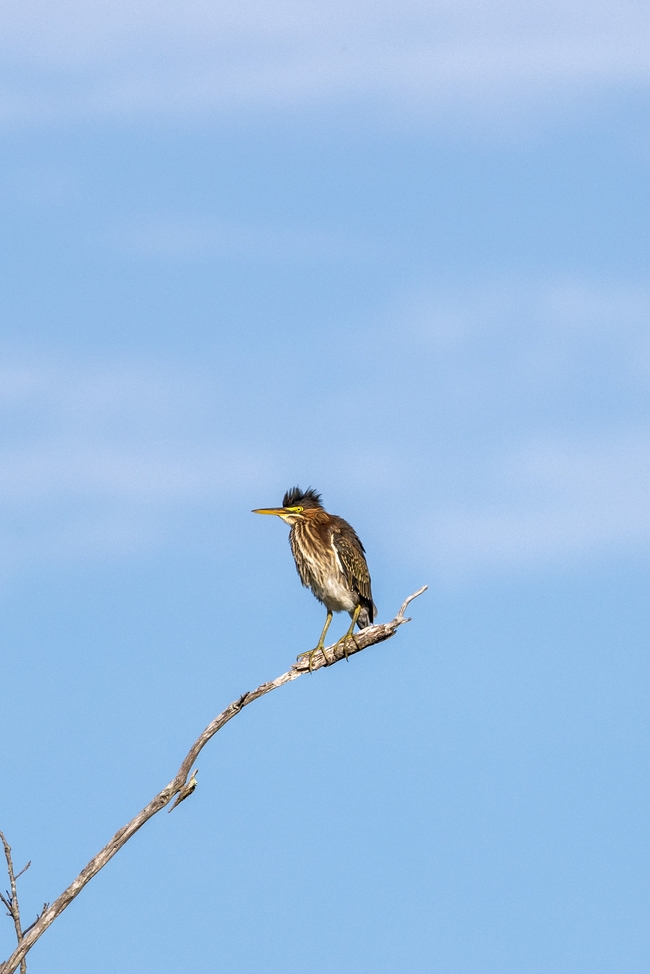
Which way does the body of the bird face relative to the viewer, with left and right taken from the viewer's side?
facing the viewer and to the left of the viewer
